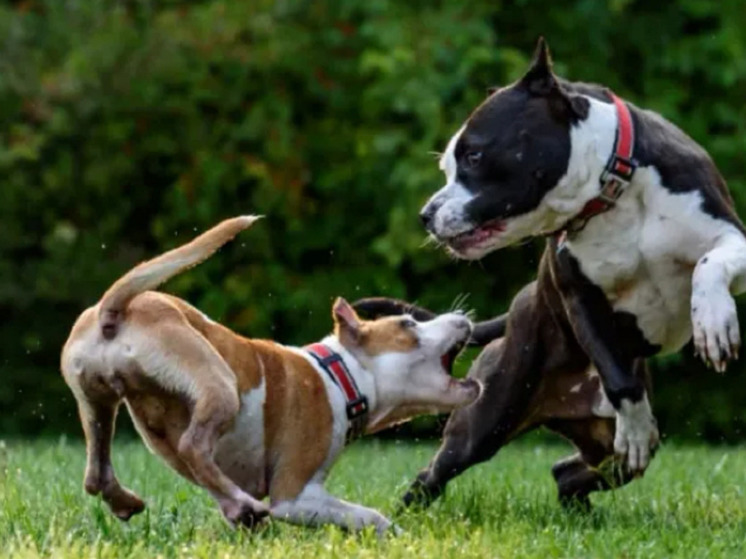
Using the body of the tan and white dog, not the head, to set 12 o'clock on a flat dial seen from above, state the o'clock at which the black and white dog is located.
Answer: The black and white dog is roughly at 1 o'clock from the tan and white dog.

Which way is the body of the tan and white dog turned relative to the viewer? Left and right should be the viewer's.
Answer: facing away from the viewer and to the right of the viewer
